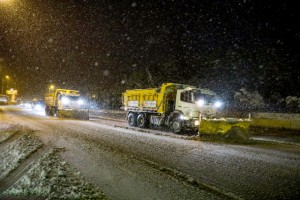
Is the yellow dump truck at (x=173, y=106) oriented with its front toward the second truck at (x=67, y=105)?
no

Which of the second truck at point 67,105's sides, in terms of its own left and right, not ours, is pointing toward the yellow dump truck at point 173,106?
front

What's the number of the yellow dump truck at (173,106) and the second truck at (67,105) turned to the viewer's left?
0

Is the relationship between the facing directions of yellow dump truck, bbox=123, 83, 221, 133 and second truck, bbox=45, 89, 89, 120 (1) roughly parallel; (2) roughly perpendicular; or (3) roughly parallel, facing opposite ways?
roughly parallel

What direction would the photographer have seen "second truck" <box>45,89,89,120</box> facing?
facing the viewer and to the right of the viewer
